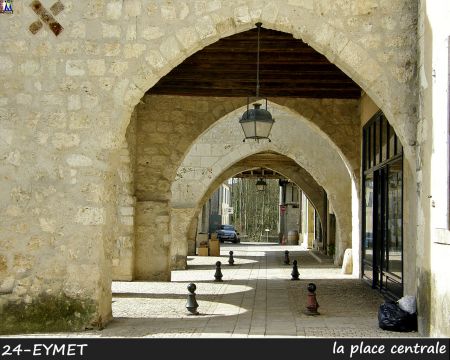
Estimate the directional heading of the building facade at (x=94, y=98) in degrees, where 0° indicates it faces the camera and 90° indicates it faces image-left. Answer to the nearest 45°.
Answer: approximately 0°

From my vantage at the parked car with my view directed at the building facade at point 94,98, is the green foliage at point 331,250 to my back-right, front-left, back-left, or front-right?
front-left

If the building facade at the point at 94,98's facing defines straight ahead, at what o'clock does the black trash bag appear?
The black trash bag is roughly at 9 o'clock from the building facade.

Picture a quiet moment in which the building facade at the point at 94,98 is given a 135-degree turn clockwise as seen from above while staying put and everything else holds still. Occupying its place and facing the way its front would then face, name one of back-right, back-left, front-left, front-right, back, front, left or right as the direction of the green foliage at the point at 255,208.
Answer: front-right

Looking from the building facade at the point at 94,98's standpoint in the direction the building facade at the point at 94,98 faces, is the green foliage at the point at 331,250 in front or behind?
behind

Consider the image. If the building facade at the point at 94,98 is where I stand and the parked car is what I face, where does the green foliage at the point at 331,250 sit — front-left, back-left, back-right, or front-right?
front-right

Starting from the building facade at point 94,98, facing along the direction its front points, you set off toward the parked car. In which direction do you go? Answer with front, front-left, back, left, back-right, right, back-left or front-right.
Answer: back
